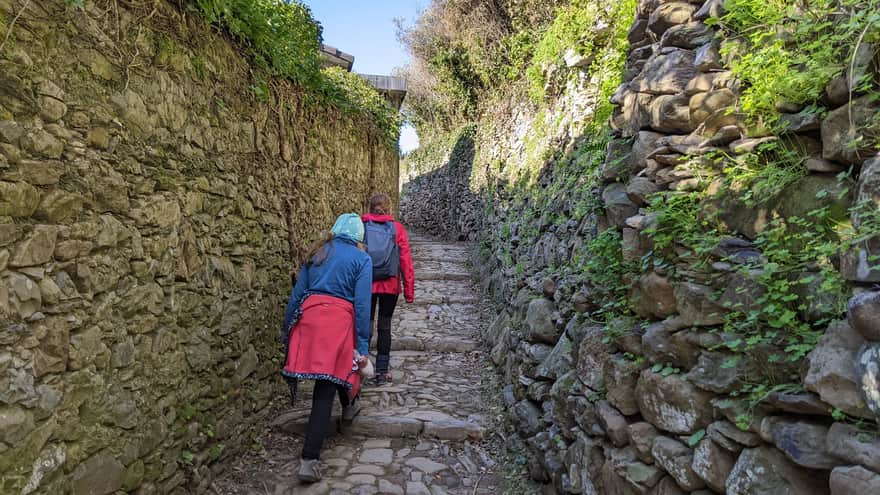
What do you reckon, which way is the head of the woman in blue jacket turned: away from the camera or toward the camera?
away from the camera

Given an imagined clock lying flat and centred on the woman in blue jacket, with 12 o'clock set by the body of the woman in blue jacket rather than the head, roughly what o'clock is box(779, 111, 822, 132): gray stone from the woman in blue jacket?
The gray stone is roughly at 3 o'clock from the woman in blue jacket.

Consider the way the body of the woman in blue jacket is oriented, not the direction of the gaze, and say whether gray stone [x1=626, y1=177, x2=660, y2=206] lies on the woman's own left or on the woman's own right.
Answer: on the woman's own right

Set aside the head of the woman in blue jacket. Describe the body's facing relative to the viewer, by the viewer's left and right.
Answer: facing away from the viewer and to the right of the viewer

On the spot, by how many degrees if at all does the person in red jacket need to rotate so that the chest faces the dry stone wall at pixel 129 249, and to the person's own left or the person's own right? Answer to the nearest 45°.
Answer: approximately 135° to the person's own left

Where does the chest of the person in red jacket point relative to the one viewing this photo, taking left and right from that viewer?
facing away from the viewer
